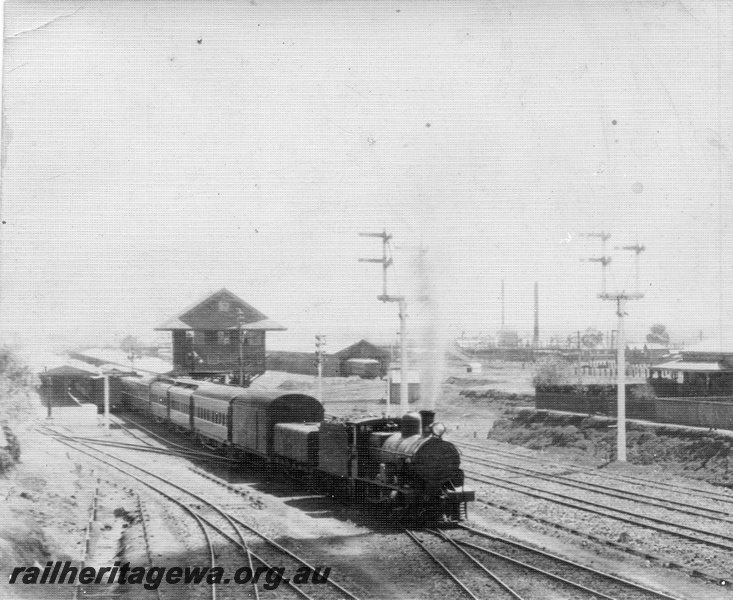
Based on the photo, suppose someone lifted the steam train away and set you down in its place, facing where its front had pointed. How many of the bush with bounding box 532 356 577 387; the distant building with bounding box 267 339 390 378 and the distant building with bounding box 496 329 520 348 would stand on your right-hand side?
0

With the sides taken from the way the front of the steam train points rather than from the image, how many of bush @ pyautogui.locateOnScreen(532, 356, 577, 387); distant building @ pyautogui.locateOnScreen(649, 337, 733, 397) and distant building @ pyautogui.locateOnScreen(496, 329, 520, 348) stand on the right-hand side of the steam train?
0

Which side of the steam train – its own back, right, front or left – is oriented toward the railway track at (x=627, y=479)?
left

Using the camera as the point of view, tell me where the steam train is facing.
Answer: facing the viewer and to the right of the viewer

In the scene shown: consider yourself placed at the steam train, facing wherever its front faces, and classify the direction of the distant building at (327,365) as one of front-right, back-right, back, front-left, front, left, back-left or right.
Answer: back-left

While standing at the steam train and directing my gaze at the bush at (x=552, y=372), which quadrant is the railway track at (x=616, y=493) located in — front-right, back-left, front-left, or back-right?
front-right

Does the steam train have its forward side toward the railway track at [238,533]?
no

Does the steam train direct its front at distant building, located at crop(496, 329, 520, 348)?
no

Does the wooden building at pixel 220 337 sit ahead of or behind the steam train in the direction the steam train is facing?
behind

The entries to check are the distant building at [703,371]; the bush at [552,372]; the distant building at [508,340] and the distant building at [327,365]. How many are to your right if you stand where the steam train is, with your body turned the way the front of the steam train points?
0

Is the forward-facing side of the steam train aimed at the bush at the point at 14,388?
no
